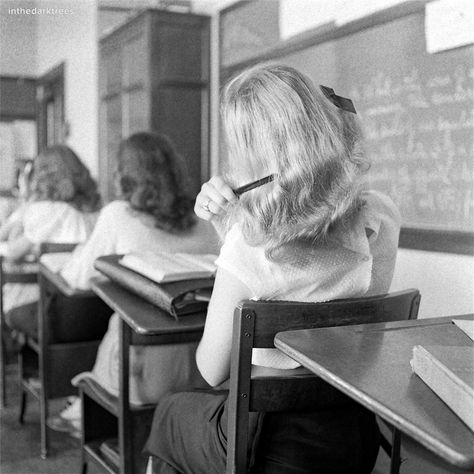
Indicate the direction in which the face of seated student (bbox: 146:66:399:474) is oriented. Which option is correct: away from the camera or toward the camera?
away from the camera

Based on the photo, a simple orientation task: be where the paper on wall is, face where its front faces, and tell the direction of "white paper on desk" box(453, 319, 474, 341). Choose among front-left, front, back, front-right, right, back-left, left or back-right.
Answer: front-left

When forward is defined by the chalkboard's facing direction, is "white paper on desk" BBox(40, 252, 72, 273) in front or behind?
in front

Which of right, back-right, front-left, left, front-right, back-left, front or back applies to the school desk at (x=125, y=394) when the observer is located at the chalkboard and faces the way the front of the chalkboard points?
front

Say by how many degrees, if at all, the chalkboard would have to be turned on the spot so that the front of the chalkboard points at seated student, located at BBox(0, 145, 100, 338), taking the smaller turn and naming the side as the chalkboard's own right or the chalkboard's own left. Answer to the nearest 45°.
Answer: approximately 45° to the chalkboard's own right

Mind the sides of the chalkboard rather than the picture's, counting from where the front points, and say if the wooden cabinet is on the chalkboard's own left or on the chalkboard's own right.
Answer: on the chalkboard's own right

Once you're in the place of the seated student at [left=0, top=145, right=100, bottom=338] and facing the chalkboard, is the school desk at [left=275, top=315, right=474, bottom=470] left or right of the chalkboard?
right
